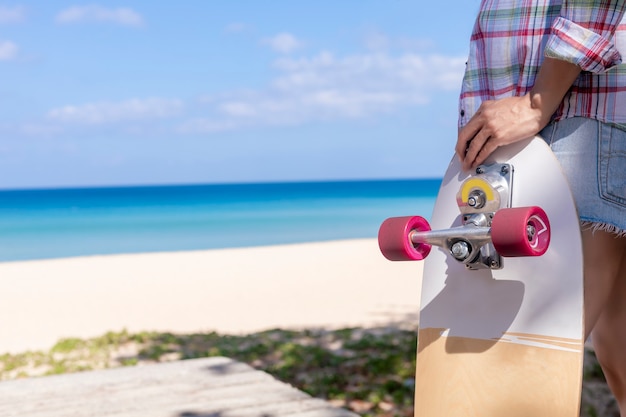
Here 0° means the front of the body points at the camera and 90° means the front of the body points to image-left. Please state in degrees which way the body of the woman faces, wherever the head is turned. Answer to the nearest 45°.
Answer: approximately 90°
